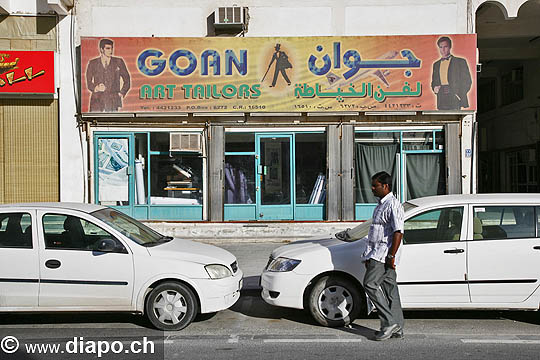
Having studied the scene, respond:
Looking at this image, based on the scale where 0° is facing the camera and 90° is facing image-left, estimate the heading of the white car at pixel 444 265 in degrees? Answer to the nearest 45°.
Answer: approximately 90°

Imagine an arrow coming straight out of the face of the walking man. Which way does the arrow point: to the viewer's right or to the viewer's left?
to the viewer's left

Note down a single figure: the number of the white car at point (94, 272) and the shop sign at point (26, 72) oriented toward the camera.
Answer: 1

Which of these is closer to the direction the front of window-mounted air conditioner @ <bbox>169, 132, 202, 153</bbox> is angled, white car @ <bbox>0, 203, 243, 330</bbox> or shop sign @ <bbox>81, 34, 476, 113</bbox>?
the white car
